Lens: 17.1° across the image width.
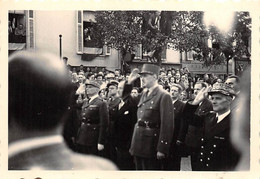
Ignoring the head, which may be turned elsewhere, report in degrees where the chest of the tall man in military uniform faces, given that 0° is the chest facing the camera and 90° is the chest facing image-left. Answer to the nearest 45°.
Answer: approximately 45°

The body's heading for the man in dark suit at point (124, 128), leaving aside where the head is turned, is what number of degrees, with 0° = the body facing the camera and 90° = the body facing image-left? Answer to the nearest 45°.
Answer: approximately 45°
